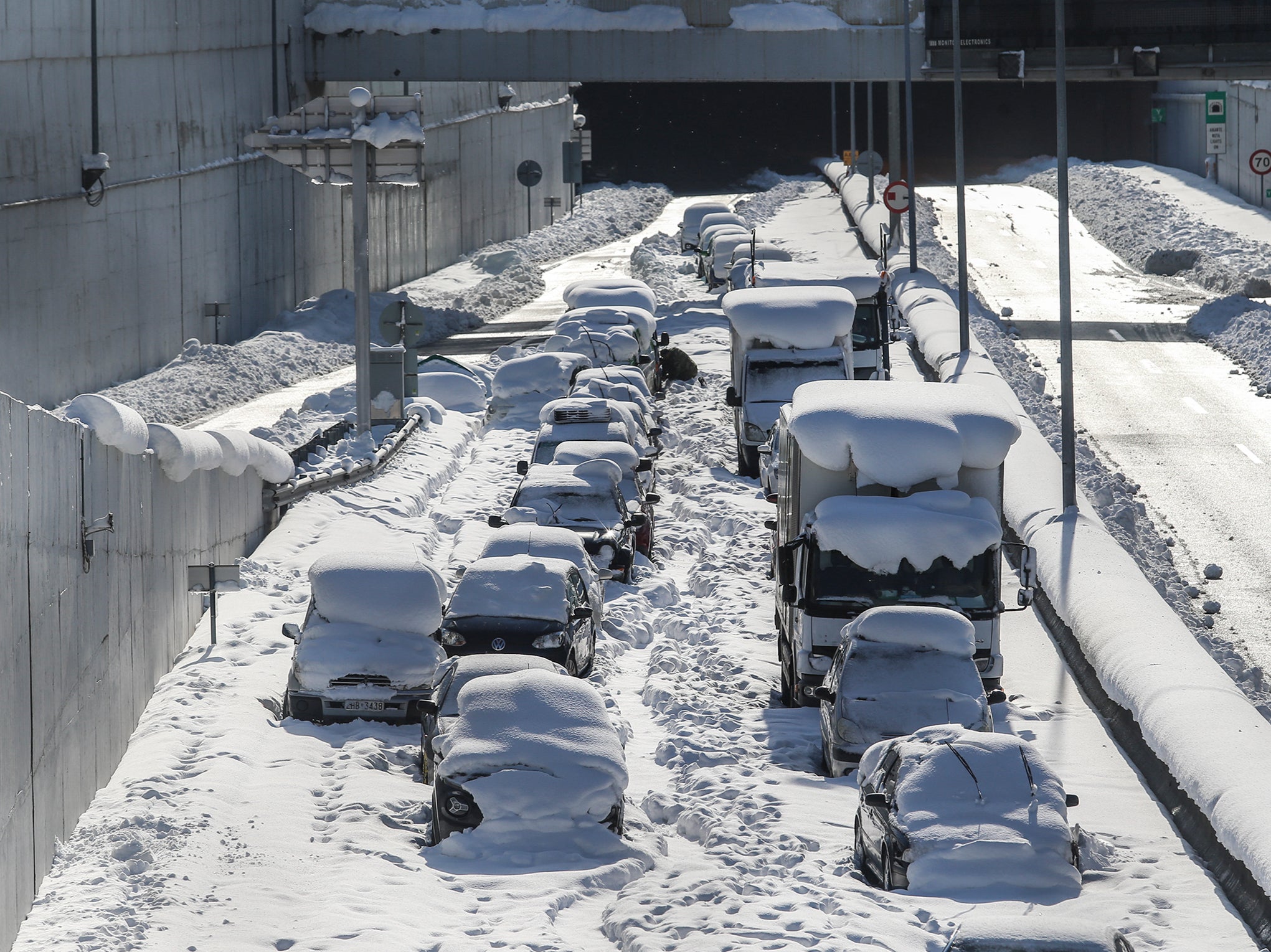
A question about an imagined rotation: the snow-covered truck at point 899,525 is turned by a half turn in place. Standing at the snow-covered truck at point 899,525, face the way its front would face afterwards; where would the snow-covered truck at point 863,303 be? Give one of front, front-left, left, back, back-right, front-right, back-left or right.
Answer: front

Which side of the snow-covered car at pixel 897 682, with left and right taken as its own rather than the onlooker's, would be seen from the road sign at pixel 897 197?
back

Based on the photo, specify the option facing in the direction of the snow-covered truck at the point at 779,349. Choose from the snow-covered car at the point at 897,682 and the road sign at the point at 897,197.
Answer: the road sign

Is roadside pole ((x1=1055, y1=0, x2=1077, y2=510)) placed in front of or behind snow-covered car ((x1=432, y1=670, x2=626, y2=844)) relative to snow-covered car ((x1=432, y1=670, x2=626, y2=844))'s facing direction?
behind

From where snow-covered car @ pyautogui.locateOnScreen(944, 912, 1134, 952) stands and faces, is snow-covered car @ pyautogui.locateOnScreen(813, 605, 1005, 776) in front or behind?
behind

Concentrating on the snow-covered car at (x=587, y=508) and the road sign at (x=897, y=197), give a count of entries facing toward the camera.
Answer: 2
